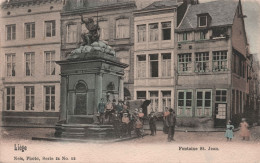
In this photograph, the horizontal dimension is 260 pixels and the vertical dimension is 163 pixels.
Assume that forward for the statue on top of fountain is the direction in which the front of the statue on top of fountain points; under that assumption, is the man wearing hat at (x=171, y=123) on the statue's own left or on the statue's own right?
on the statue's own left

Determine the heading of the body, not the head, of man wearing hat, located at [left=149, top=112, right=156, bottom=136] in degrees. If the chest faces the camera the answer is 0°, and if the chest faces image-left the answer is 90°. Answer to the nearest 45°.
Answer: approximately 0°

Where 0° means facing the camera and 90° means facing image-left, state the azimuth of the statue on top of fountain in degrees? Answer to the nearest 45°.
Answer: approximately 45°
